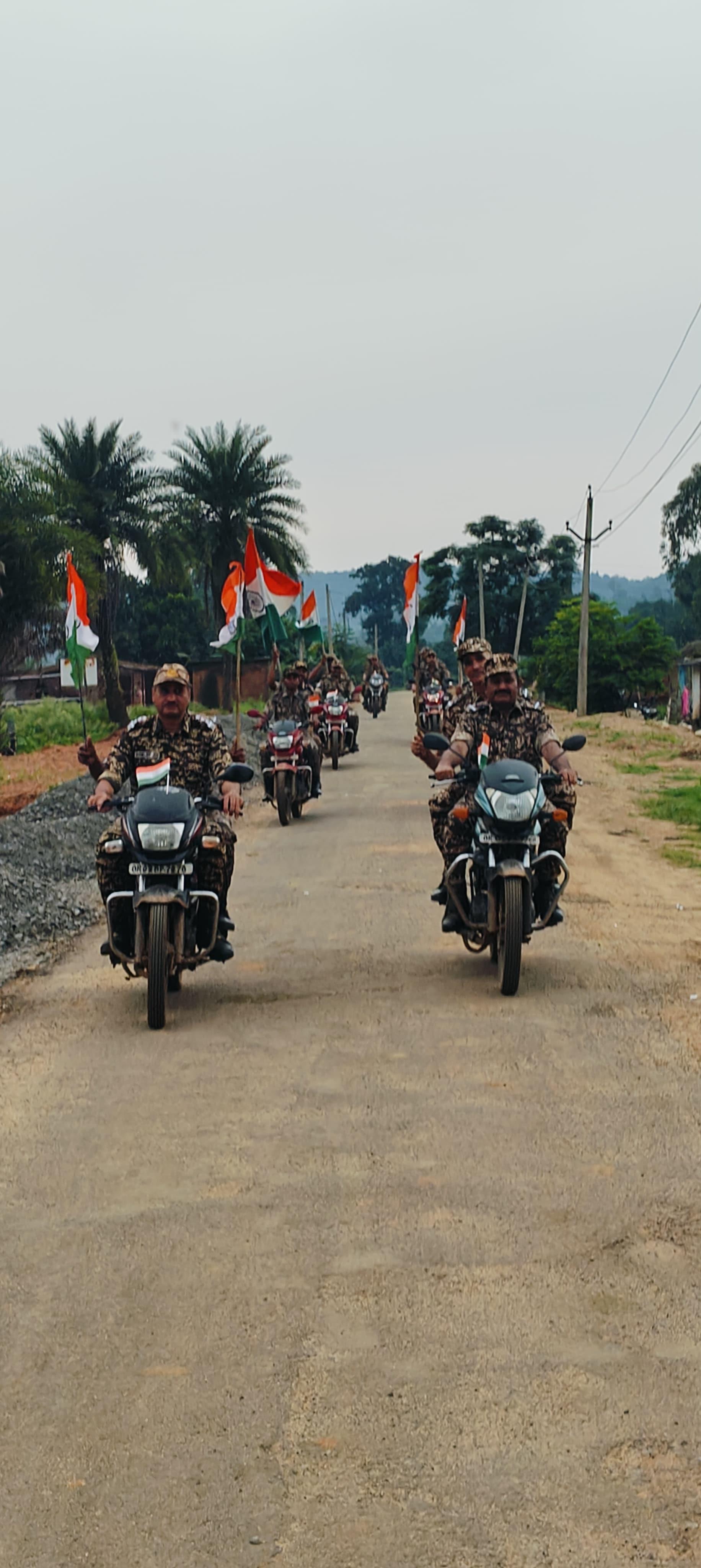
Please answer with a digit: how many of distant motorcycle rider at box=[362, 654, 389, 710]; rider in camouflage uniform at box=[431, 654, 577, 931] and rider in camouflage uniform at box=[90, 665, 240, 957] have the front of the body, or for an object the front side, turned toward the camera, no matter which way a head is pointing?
3

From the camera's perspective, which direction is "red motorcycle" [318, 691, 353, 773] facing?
toward the camera

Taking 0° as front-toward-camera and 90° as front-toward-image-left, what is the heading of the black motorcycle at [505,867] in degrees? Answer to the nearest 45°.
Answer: approximately 0°

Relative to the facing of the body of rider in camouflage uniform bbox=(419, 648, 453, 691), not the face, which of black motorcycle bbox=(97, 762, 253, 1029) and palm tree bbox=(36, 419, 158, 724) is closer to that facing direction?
the black motorcycle

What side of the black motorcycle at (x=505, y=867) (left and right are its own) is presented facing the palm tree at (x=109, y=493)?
back

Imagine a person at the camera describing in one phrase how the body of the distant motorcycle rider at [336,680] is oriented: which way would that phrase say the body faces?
toward the camera

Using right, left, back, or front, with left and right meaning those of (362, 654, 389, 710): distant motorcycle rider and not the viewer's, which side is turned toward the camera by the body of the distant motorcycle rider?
front

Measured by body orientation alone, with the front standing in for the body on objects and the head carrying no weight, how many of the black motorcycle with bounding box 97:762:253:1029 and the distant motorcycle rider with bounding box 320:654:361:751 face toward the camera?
2

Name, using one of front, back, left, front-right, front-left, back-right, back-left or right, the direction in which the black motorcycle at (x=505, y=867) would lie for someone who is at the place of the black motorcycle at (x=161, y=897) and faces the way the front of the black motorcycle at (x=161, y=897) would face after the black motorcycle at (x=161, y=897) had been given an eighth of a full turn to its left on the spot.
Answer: front-left

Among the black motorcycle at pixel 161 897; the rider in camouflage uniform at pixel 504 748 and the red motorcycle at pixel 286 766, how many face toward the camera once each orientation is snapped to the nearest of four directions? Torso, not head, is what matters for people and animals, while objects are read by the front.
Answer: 3

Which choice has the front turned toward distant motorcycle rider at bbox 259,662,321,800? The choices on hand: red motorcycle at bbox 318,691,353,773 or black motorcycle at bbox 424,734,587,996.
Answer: the red motorcycle

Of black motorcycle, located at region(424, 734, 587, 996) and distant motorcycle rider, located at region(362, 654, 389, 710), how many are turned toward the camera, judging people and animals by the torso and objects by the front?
2

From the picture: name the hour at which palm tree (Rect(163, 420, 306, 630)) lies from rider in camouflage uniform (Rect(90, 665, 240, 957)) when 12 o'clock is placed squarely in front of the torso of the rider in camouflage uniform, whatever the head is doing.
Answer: The palm tree is roughly at 6 o'clock from the rider in camouflage uniform.
